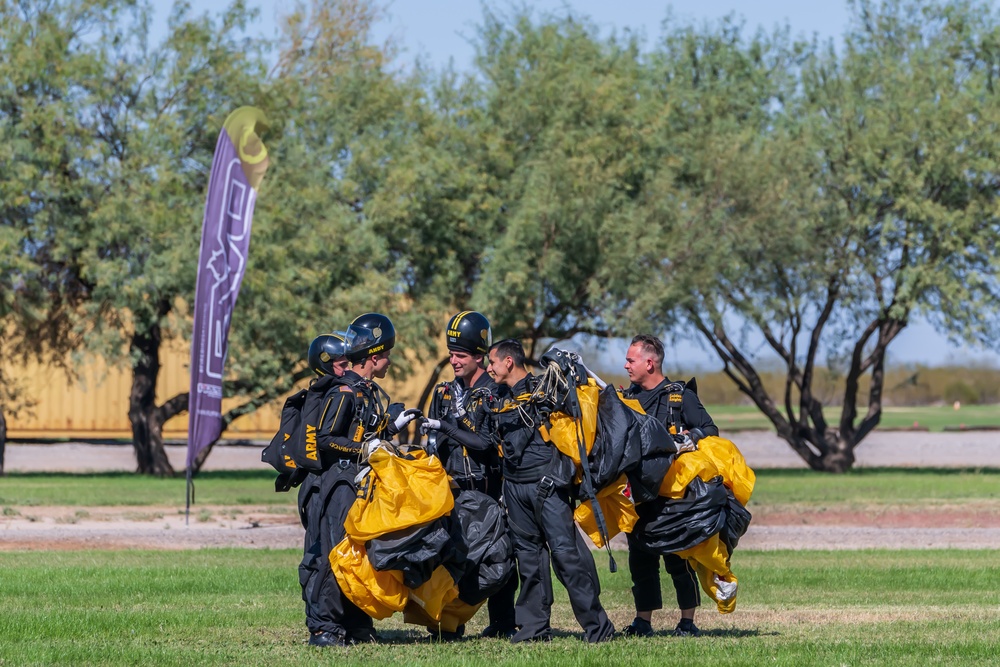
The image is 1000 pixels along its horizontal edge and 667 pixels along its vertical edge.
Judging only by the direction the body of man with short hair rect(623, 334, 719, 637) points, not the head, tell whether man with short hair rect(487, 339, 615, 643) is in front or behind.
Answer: in front

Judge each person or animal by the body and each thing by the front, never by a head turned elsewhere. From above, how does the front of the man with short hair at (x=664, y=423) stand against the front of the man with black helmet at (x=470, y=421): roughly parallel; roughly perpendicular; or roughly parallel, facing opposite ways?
roughly parallel

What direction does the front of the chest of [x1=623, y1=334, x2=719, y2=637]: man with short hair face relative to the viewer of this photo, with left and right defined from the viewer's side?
facing the viewer and to the left of the viewer

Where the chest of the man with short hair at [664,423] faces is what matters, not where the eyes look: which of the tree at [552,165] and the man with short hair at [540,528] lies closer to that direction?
the man with short hair

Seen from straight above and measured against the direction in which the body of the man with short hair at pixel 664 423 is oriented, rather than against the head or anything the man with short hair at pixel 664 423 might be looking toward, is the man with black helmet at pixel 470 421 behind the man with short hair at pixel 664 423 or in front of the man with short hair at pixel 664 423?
in front

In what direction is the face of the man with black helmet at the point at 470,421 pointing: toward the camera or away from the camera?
toward the camera

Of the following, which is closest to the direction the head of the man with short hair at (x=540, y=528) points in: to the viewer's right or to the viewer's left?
to the viewer's left

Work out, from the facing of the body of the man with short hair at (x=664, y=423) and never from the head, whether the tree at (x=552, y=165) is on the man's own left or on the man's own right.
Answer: on the man's own right

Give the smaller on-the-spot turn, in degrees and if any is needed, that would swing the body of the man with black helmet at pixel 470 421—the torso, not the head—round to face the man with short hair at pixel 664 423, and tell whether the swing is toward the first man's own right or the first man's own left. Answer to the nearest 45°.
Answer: approximately 135° to the first man's own left

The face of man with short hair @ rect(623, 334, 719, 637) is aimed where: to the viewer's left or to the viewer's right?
to the viewer's left

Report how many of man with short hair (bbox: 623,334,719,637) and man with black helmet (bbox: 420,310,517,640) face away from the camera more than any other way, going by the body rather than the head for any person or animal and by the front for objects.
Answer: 0

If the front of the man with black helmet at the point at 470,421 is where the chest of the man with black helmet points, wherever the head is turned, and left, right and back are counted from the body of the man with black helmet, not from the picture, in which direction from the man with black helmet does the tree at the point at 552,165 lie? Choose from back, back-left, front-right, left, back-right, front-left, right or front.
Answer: back-right
